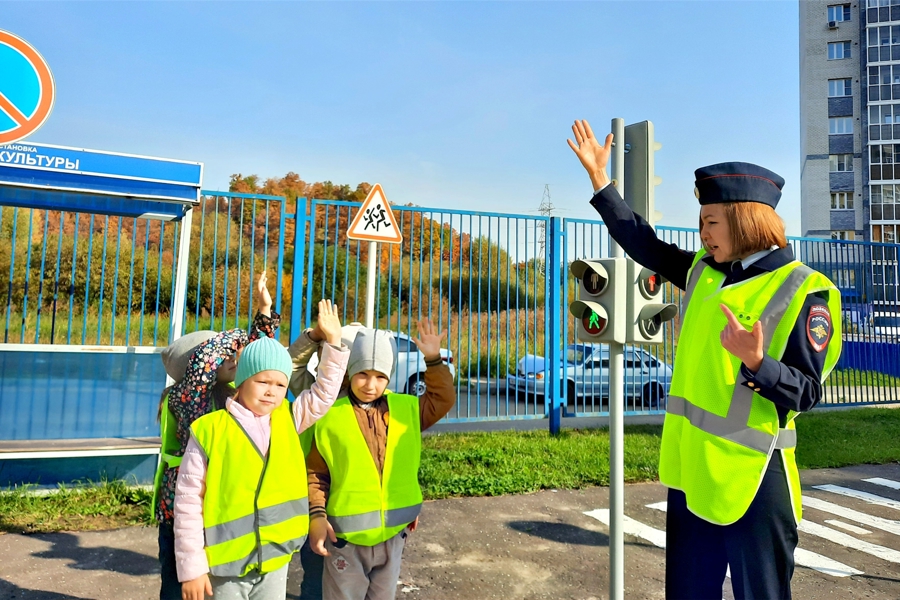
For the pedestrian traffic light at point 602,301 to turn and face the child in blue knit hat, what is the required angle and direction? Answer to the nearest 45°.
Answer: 0° — it already faces them

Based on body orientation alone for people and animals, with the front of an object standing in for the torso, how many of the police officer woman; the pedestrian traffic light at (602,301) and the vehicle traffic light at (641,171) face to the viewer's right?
1

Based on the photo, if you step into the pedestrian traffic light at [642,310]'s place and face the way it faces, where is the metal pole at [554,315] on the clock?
The metal pole is roughly at 7 o'clock from the pedestrian traffic light.

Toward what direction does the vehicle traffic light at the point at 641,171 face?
to the viewer's right

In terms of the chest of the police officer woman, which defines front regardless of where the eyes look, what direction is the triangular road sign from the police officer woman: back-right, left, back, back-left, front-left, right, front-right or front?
right

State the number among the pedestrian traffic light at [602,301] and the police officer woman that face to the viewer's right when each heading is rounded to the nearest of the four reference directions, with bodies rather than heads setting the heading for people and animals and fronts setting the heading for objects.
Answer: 0

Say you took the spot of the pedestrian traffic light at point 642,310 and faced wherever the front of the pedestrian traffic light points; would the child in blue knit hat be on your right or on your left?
on your right

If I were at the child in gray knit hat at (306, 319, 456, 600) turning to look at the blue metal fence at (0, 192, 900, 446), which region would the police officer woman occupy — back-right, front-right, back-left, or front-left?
back-right

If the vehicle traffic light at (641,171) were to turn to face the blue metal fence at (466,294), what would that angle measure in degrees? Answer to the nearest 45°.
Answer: approximately 135° to its left

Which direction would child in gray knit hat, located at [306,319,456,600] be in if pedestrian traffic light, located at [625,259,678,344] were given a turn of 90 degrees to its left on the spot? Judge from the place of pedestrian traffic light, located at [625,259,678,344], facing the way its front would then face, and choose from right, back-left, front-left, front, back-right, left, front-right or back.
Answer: back

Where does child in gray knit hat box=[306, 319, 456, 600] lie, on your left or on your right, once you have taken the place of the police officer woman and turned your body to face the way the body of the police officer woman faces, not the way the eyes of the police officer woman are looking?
on your right

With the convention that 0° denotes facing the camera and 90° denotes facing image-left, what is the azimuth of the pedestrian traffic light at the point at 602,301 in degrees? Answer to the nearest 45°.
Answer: approximately 45°

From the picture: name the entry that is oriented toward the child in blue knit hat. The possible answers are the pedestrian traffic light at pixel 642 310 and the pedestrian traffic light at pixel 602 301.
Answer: the pedestrian traffic light at pixel 602 301

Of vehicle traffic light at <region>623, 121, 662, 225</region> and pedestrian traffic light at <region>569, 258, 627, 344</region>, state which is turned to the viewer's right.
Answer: vehicle traffic light at <region>623, 121, 662, 225</region>

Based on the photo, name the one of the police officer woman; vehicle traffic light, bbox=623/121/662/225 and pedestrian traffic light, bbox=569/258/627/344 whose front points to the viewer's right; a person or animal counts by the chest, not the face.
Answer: vehicle traffic light, bbox=623/121/662/225
